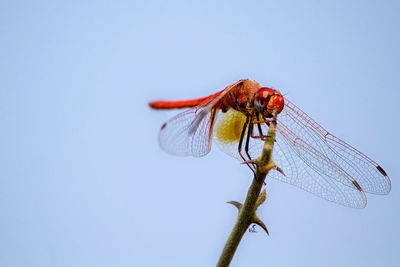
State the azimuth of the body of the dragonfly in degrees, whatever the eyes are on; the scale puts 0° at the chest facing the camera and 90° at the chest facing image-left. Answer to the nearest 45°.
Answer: approximately 315°
